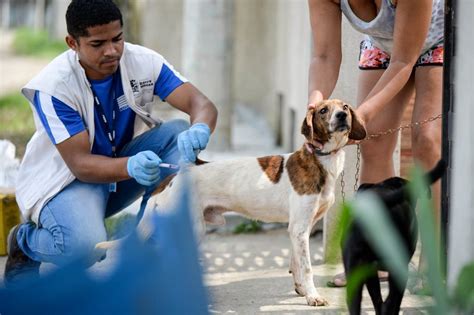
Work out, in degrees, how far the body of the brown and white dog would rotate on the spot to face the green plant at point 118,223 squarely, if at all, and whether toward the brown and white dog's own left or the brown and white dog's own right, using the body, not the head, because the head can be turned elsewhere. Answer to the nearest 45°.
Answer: approximately 135° to the brown and white dog's own left

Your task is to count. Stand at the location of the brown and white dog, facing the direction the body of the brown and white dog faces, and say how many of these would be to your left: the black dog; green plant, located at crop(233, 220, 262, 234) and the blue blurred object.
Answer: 1

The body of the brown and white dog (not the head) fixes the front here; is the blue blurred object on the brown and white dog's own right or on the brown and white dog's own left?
on the brown and white dog's own right

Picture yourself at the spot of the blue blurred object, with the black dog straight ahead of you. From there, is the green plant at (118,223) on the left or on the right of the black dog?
left

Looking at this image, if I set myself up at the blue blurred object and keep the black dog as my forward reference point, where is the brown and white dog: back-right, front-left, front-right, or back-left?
front-left

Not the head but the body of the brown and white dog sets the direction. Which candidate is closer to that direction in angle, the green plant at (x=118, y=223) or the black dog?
the black dog

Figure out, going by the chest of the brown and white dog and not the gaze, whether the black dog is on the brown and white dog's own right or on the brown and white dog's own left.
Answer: on the brown and white dog's own right

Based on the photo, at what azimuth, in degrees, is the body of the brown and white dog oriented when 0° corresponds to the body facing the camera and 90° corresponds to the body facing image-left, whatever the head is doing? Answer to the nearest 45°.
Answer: approximately 270°

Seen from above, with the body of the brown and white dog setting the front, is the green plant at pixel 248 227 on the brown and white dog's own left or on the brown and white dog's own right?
on the brown and white dog's own left
